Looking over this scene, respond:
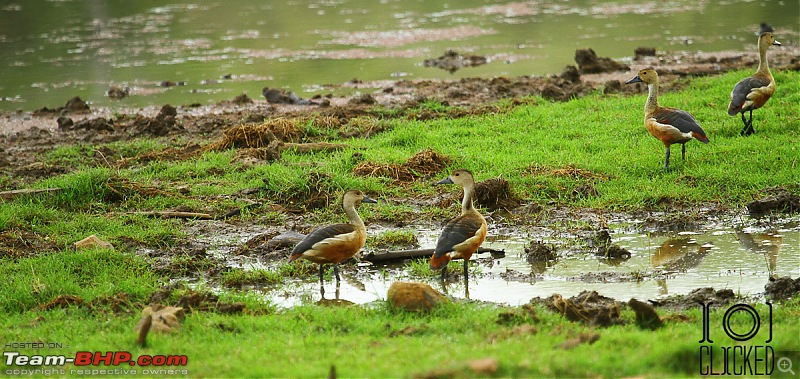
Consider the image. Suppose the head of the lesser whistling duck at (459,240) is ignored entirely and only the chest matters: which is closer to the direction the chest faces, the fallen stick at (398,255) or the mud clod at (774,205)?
the mud clod

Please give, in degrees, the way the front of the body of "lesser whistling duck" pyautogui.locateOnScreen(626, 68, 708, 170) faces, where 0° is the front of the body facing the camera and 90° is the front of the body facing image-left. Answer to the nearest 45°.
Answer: approximately 90°

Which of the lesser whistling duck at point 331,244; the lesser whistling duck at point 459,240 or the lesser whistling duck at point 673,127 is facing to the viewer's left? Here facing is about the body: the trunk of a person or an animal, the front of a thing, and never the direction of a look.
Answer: the lesser whistling duck at point 673,127

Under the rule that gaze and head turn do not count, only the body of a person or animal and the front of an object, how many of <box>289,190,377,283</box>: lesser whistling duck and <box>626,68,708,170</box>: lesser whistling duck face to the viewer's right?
1

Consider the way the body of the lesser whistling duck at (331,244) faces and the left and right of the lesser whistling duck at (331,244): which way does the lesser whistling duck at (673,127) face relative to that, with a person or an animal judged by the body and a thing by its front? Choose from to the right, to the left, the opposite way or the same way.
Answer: the opposite way

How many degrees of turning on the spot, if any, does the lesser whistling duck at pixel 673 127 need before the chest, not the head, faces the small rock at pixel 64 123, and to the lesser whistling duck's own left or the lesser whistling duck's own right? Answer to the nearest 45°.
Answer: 0° — it already faces it

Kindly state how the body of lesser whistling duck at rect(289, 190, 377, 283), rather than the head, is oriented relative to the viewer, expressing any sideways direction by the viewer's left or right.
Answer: facing to the right of the viewer
